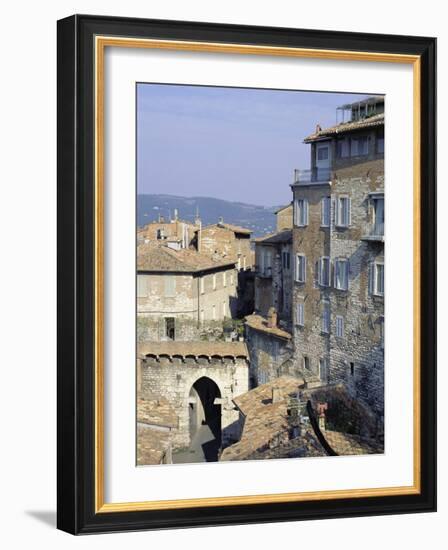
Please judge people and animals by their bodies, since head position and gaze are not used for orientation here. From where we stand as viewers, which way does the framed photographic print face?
facing the viewer and to the right of the viewer
